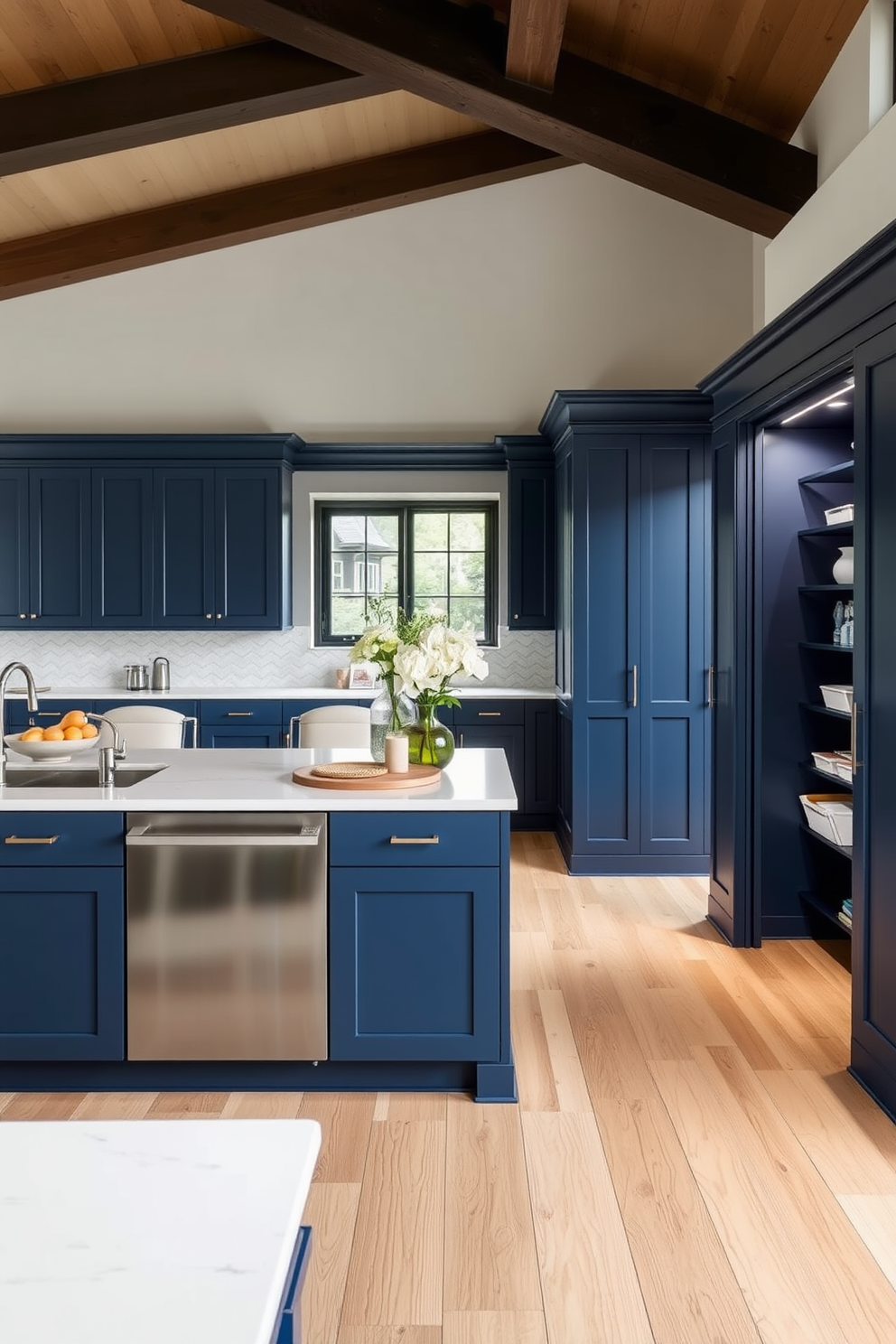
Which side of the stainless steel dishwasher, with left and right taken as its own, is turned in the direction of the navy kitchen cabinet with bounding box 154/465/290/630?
back

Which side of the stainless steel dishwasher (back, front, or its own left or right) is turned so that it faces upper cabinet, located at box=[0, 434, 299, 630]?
back

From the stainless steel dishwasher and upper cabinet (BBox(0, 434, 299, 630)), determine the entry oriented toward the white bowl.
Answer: the upper cabinet

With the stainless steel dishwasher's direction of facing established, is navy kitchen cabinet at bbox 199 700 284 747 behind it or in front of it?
behind

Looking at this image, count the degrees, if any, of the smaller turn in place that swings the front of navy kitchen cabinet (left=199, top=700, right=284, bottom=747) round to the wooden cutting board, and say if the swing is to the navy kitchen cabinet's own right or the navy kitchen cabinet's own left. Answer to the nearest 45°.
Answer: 0° — it already faces it

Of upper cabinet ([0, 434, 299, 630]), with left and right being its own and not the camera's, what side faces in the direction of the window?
left

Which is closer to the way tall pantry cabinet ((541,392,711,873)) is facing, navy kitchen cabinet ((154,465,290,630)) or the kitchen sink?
the kitchen sink

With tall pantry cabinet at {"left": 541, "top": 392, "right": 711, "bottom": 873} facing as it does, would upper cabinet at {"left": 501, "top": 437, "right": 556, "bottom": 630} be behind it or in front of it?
behind
